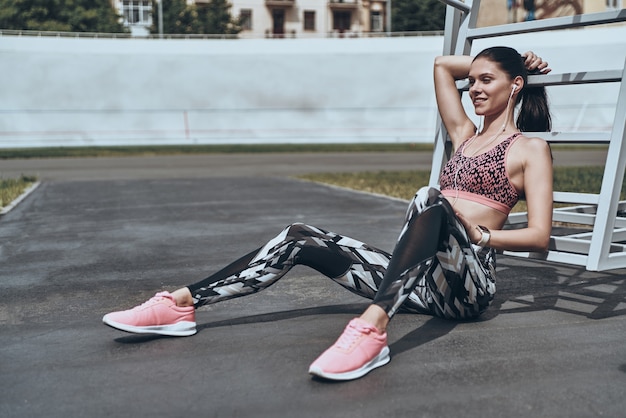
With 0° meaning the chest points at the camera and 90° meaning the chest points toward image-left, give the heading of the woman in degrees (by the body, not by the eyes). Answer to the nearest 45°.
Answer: approximately 45°

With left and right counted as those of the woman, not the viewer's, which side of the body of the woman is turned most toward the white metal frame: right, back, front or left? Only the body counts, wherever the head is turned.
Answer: back
